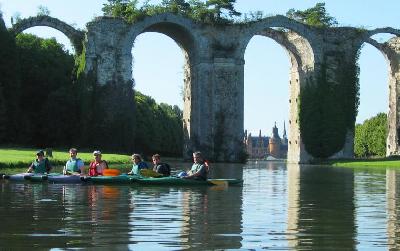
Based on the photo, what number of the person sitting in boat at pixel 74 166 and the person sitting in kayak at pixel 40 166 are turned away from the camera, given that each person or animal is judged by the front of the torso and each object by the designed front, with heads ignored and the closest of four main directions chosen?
0

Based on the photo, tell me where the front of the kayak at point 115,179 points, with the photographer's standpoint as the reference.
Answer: facing to the left of the viewer

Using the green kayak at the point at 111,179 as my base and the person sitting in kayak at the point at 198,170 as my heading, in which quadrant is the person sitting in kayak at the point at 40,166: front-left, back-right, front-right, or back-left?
back-left

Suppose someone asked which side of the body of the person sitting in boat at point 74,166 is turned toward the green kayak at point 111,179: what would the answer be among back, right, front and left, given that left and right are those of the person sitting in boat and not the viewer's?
left

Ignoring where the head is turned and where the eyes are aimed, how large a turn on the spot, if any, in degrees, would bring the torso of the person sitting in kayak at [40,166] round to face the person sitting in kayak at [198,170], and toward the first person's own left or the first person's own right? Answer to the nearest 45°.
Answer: approximately 90° to the first person's own left

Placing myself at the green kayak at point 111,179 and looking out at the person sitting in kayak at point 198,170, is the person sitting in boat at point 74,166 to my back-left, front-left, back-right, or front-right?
back-left

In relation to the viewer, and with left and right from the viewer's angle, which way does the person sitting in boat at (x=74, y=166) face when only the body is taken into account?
facing the viewer and to the left of the viewer

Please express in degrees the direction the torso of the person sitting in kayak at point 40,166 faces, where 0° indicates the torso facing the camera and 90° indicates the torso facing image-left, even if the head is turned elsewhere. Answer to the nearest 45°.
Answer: approximately 45°

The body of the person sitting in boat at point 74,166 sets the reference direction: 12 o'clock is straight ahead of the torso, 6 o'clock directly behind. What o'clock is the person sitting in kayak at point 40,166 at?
the person sitting in kayak at point 40,166 is roughly at 2 o'clock from the person sitting in boat at point 74,166.
